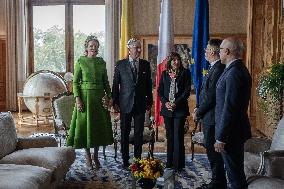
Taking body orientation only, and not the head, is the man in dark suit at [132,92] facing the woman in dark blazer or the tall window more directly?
the woman in dark blazer

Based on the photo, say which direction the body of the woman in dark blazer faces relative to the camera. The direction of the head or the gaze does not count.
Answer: toward the camera

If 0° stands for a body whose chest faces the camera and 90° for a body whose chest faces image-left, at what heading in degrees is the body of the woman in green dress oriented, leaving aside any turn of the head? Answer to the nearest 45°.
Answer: approximately 0°

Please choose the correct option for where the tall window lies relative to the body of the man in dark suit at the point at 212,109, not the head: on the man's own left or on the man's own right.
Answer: on the man's own right

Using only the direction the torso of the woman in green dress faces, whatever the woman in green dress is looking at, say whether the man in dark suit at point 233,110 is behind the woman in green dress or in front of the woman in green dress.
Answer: in front

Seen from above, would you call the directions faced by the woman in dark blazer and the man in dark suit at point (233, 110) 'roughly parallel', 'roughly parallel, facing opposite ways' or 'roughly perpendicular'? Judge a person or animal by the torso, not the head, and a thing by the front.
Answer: roughly perpendicular

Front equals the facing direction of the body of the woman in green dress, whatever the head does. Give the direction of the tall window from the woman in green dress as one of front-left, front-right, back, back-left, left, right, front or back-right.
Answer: back

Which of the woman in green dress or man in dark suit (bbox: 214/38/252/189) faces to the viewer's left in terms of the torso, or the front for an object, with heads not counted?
the man in dark suit

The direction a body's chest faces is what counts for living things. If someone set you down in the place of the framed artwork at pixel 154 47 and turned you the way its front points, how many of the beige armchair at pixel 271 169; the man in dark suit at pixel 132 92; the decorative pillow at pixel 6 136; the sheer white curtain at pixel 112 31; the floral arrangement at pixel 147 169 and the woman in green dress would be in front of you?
5

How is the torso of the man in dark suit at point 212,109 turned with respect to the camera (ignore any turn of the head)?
to the viewer's left

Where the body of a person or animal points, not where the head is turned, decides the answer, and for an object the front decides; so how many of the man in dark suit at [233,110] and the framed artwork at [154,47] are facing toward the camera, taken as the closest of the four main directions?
1

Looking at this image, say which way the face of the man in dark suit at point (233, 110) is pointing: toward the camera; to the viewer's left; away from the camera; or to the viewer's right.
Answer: to the viewer's left

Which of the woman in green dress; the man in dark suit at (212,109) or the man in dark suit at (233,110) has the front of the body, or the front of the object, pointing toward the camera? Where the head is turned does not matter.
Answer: the woman in green dress

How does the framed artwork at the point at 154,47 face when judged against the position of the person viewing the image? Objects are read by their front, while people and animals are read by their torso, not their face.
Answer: facing the viewer

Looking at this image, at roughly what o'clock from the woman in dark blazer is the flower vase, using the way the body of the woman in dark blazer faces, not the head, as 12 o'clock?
The flower vase is roughly at 12 o'clock from the woman in dark blazer.

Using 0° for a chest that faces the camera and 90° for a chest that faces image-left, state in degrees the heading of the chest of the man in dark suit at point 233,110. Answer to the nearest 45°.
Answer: approximately 90°
